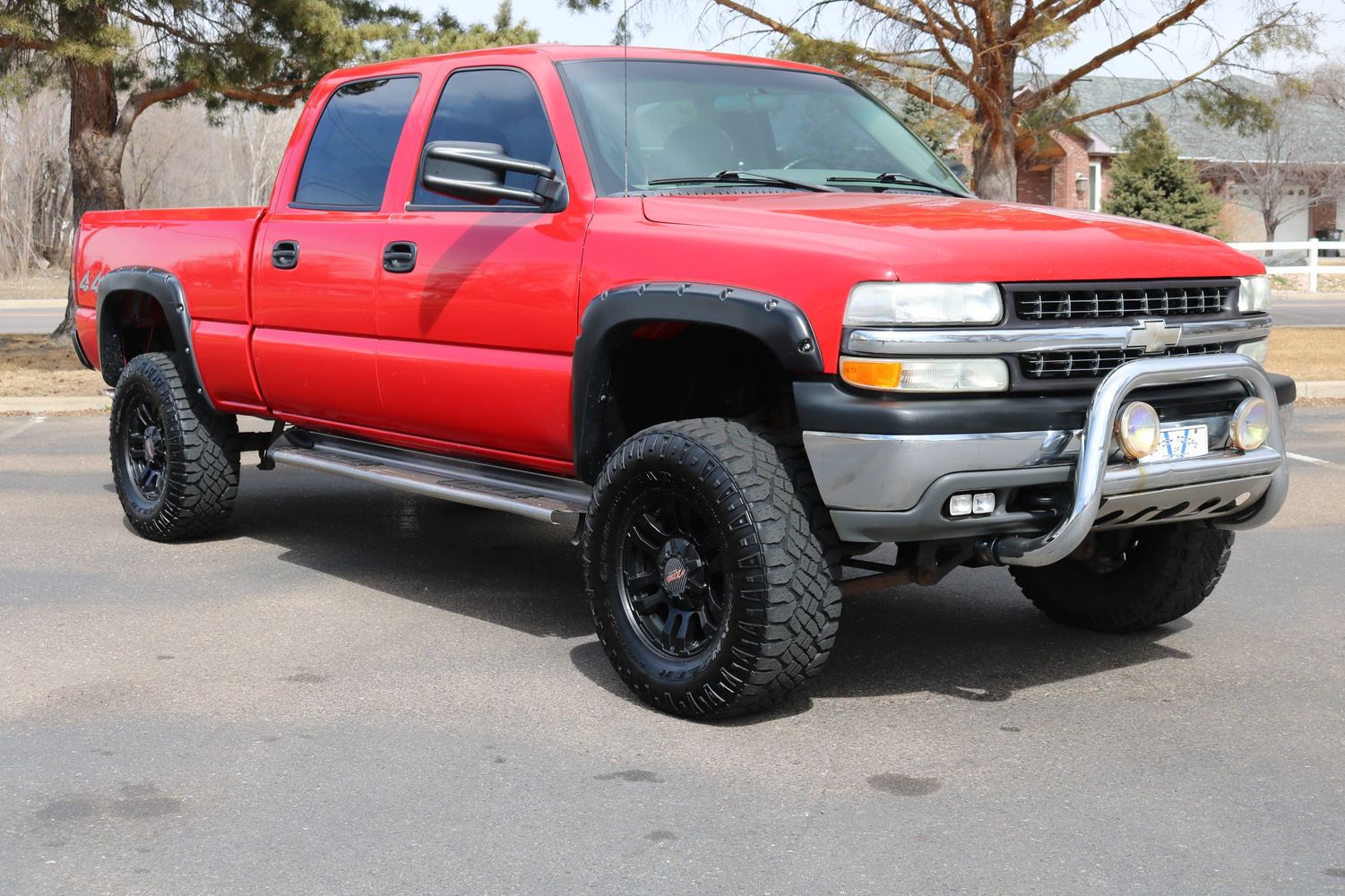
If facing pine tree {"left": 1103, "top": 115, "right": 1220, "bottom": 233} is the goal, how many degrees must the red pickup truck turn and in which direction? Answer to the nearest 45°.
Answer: approximately 135° to its left
